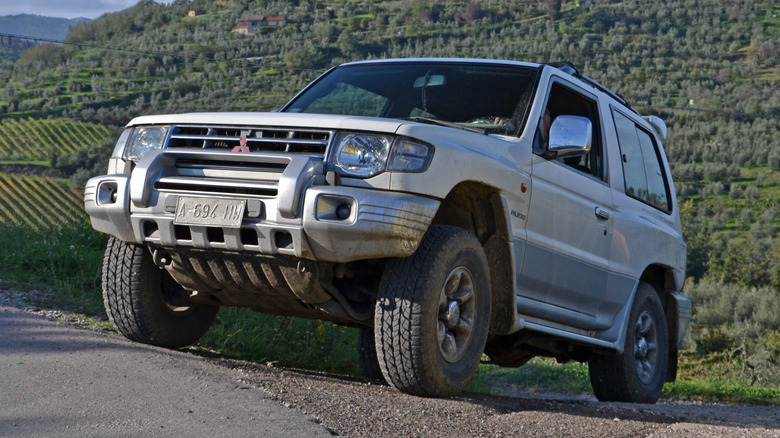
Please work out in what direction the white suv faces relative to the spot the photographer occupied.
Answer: facing the viewer and to the left of the viewer
